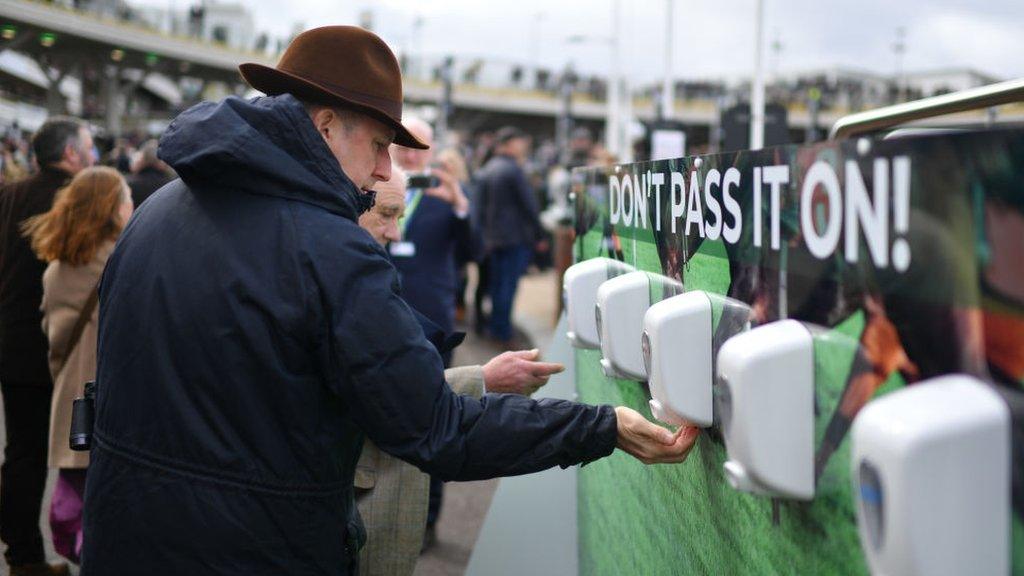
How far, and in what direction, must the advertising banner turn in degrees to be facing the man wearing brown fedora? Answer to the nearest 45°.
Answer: approximately 45° to its right

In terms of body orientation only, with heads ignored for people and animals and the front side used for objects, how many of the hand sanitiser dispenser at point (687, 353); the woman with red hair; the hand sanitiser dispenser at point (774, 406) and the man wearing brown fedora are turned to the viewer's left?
2

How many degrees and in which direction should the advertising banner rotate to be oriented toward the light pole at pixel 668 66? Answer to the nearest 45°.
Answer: approximately 135° to its right

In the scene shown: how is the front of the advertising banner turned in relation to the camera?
facing the viewer and to the left of the viewer

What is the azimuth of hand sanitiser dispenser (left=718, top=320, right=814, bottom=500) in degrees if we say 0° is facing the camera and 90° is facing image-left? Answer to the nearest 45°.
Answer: approximately 90°

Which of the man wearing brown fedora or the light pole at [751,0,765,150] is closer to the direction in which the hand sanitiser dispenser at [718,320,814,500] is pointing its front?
the man wearing brown fedora

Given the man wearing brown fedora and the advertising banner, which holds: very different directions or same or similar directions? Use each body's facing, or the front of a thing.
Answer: very different directions

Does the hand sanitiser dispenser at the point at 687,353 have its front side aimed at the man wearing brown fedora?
yes

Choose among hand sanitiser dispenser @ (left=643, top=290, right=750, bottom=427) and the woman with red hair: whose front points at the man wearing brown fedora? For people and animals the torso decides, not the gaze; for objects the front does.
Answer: the hand sanitiser dispenser

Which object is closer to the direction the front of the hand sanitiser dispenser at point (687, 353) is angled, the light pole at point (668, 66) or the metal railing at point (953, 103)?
the light pole

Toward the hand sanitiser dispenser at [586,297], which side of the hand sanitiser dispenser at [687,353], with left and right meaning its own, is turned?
right

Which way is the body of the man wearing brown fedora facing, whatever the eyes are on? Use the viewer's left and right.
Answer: facing away from the viewer and to the right of the viewer

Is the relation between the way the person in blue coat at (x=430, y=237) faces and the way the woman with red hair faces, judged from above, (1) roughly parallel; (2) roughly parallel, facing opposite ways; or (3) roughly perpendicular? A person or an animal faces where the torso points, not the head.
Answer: roughly parallel, facing opposite ways

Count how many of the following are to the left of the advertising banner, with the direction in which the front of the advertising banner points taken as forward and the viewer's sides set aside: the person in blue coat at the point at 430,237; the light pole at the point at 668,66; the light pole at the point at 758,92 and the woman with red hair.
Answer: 0

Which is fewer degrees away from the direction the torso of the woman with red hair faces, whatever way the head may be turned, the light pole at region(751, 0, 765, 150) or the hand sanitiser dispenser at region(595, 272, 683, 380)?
the light pole

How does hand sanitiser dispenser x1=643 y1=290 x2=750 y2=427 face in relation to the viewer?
to the viewer's left

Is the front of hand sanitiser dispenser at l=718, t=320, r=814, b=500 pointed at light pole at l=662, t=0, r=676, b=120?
no

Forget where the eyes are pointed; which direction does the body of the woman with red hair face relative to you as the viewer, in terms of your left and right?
facing away from the viewer and to the right of the viewer
